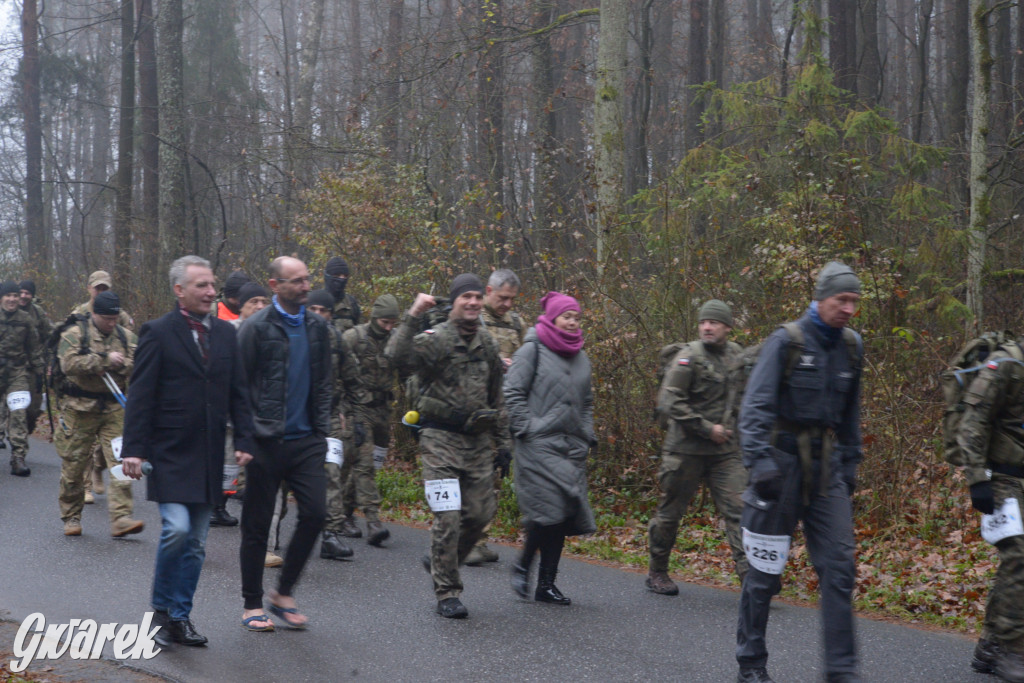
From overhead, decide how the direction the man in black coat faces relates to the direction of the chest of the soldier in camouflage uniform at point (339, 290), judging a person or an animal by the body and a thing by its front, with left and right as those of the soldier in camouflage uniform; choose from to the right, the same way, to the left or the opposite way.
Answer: the same way

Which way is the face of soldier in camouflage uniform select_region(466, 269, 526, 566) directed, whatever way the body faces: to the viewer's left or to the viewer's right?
to the viewer's right

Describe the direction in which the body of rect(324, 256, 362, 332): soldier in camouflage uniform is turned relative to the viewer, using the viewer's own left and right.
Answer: facing the viewer and to the right of the viewer

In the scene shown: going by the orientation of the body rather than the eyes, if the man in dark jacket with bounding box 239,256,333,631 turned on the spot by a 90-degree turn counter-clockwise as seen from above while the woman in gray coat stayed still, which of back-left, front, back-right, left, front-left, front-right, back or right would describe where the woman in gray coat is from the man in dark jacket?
front-right

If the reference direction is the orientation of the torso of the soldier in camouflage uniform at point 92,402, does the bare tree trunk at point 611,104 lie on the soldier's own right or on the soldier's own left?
on the soldier's own left

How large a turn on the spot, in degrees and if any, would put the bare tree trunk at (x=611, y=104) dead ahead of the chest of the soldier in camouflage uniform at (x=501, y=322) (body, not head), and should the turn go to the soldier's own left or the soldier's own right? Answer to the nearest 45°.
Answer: approximately 135° to the soldier's own left

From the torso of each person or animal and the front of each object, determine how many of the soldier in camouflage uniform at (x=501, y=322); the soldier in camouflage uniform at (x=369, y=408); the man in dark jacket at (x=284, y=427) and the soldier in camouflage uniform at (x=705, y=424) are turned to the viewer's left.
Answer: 0

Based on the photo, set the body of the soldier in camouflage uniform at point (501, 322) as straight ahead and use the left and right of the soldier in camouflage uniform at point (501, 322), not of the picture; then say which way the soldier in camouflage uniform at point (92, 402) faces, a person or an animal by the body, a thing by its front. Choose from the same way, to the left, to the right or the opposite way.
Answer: the same way

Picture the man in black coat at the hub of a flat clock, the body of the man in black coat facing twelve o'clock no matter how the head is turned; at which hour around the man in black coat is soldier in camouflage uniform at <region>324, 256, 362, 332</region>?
The soldier in camouflage uniform is roughly at 8 o'clock from the man in black coat.

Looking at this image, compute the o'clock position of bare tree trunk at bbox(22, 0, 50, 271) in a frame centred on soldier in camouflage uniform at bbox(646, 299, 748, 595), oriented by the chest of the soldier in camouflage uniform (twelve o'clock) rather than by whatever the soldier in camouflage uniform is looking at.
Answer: The bare tree trunk is roughly at 6 o'clock from the soldier in camouflage uniform.

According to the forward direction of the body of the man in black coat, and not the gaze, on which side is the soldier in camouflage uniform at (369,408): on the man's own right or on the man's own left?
on the man's own left

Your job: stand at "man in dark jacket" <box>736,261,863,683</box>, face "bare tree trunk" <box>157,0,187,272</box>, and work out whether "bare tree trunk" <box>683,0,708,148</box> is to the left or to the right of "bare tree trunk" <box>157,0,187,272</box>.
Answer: right

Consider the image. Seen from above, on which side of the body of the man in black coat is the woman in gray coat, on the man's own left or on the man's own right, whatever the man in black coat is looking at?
on the man's own left
